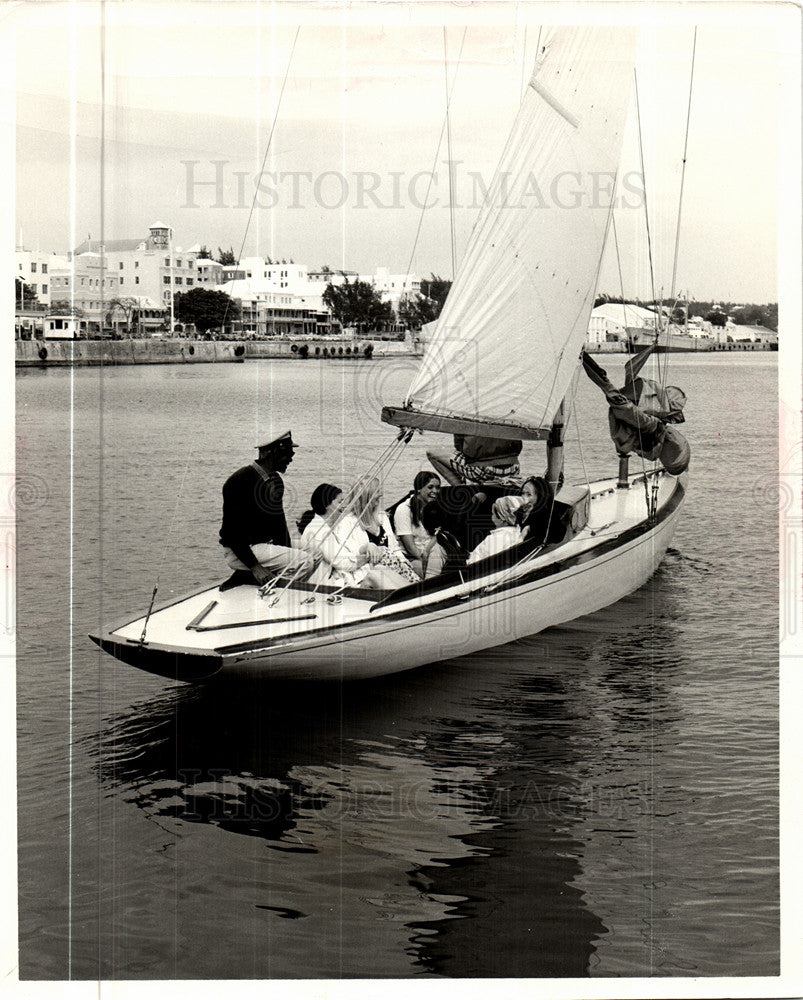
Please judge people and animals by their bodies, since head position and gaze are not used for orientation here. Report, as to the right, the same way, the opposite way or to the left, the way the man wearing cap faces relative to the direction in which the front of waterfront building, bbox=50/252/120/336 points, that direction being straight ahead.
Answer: to the left

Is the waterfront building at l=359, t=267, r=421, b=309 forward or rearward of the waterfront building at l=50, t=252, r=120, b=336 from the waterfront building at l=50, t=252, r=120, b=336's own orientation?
rearward

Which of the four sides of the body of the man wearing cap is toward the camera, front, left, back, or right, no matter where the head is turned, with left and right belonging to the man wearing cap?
right

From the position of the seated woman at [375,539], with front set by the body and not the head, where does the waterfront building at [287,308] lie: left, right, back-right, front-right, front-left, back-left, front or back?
back-left

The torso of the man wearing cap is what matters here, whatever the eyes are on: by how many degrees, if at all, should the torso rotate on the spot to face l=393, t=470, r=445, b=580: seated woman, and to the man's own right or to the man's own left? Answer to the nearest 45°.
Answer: approximately 45° to the man's own left

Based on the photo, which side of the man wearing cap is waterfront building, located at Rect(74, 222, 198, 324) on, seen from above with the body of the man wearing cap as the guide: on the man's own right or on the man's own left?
on the man's own left

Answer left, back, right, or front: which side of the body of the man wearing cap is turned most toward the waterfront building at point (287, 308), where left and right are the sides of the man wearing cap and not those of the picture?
left

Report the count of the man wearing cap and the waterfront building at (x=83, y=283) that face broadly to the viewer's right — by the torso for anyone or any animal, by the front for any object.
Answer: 1

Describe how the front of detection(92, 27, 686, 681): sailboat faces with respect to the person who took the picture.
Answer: facing away from the viewer and to the right of the viewer

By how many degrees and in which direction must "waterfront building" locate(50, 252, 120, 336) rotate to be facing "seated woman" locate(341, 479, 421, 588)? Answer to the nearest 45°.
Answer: approximately 45° to its left
